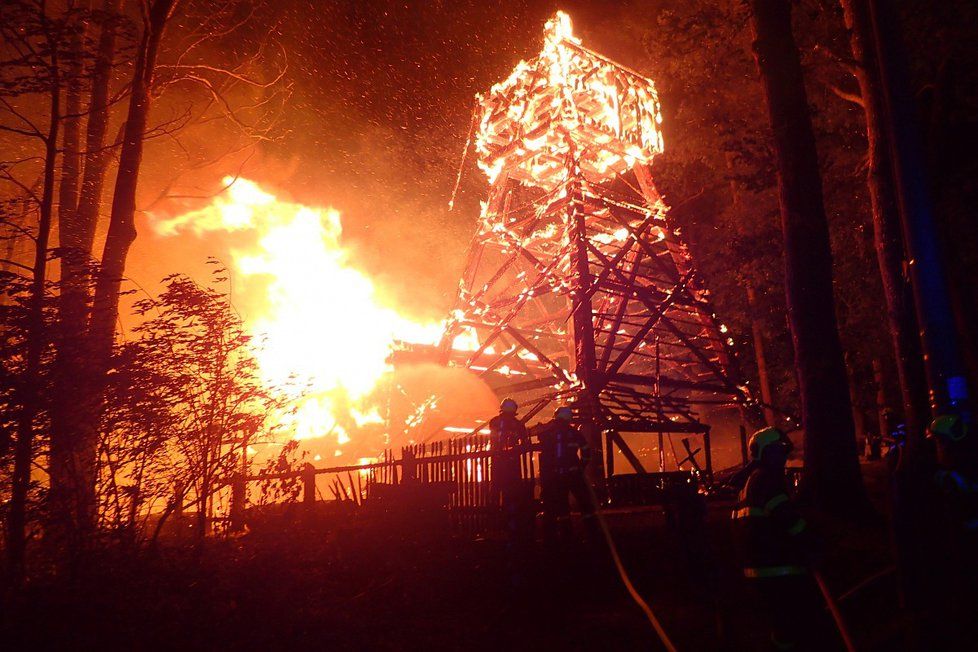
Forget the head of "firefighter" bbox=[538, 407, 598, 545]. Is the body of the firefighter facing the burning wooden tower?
yes

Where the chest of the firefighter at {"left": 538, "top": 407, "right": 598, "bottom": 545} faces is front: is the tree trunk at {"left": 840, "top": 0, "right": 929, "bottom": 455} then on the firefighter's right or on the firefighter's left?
on the firefighter's right

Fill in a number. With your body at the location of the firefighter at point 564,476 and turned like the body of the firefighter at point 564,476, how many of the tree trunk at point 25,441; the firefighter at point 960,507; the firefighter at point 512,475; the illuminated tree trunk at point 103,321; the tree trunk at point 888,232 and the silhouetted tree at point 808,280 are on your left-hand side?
3

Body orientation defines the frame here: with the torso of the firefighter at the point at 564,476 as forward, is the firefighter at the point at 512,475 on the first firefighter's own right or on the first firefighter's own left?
on the first firefighter's own left

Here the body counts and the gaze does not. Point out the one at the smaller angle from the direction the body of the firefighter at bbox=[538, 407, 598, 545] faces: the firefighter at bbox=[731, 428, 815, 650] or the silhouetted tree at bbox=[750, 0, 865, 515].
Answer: the silhouetted tree

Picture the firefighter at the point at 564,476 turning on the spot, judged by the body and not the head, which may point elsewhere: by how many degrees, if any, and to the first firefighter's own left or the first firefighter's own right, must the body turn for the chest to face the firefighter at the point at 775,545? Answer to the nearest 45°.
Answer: approximately 180°

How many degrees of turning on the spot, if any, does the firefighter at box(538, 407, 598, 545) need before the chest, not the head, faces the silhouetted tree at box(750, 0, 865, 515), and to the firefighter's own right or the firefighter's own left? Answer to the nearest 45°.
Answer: approximately 45° to the firefighter's own right

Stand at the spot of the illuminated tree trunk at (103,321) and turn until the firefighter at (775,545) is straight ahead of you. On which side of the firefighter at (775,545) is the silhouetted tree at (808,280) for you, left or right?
left

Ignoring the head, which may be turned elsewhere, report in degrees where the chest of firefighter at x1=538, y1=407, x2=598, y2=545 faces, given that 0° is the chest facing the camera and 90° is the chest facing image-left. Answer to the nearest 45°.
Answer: approximately 180°

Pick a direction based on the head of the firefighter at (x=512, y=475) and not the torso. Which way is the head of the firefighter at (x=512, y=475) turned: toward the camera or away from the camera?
away from the camera

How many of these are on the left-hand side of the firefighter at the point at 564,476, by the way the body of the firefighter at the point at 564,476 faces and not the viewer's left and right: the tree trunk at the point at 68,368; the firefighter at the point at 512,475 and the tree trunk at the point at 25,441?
3

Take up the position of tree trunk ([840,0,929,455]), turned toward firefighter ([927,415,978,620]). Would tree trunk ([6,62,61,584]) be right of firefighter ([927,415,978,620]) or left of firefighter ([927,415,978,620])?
right

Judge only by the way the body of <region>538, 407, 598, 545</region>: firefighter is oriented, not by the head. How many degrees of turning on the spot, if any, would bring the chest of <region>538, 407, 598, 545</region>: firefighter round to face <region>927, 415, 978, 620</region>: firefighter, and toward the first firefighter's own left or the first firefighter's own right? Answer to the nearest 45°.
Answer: approximately 135° to the first firefighter's own right

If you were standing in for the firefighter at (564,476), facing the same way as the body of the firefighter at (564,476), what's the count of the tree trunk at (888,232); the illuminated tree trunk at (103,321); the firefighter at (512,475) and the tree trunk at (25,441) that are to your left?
3

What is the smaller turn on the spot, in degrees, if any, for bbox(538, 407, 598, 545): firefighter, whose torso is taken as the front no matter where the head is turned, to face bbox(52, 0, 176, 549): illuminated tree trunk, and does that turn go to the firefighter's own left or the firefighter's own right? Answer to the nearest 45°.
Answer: approximately 90° to the firefighter's own left

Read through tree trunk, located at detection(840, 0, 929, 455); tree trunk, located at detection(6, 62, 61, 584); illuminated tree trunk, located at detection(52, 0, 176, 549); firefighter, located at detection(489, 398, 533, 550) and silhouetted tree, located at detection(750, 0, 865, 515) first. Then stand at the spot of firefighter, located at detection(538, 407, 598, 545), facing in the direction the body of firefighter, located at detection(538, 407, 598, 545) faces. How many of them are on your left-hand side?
3

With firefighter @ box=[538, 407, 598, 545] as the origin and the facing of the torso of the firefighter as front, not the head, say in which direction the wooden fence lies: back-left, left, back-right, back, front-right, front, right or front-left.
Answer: front-left
